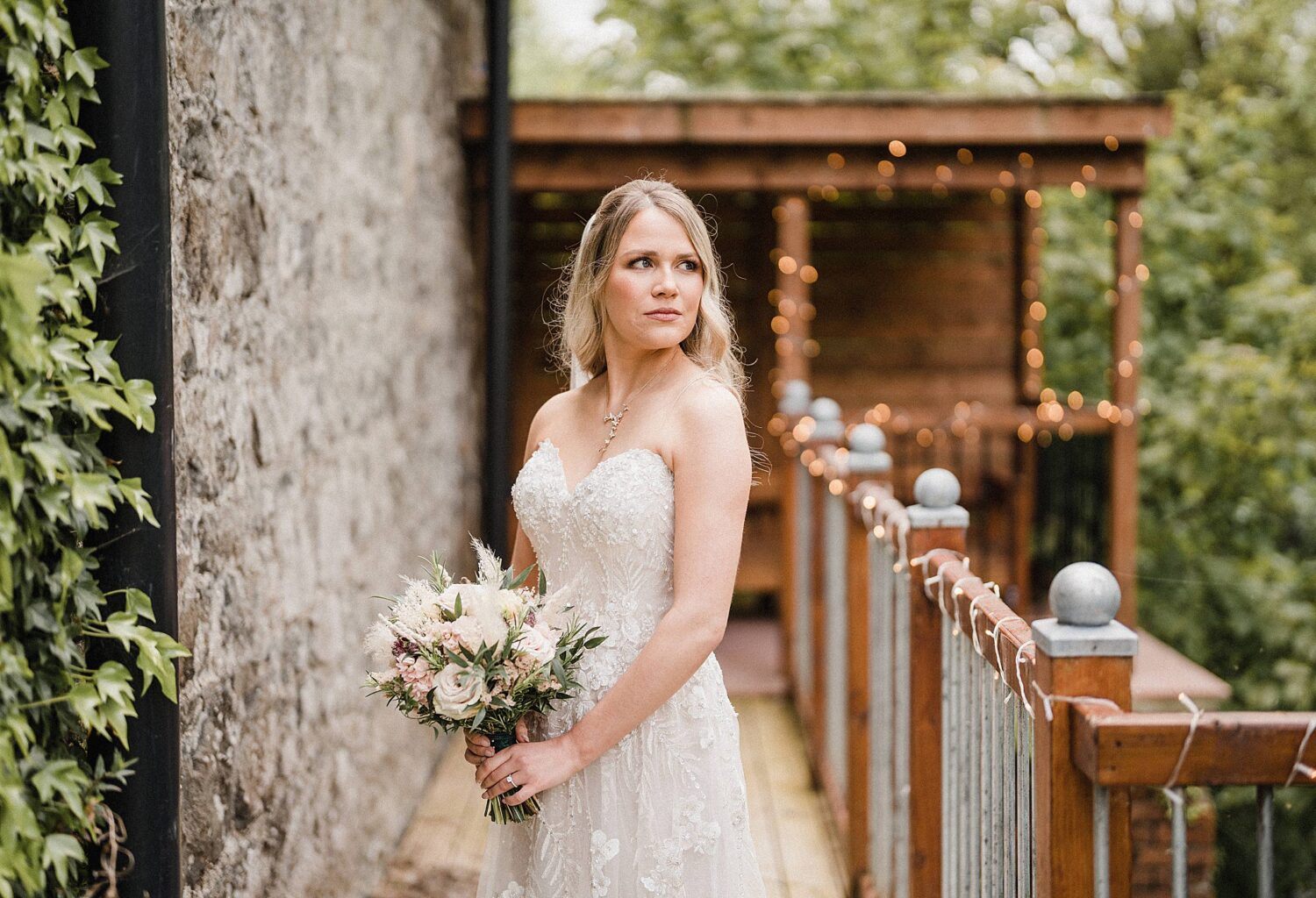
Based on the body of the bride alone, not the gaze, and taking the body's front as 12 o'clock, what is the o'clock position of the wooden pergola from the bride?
The wooden pergola is roughly at 5 o'clock from the bride.

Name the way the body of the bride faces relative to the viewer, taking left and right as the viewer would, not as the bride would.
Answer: facing the viewer and to the left of the viewer

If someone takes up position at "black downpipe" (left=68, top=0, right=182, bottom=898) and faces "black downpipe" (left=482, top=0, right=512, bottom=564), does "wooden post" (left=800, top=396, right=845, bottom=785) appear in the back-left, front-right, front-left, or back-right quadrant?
front-right

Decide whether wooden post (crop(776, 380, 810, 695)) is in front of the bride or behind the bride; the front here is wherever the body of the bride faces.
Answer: behind

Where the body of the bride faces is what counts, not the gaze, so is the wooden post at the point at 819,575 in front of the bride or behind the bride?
behind

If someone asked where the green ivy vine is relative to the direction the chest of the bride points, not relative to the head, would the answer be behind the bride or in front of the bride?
in front

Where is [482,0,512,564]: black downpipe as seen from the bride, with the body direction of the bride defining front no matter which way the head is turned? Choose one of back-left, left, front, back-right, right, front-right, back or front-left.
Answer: back-right

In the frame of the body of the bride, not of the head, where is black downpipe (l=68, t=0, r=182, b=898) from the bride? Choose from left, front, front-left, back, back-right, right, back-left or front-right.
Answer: front-right
